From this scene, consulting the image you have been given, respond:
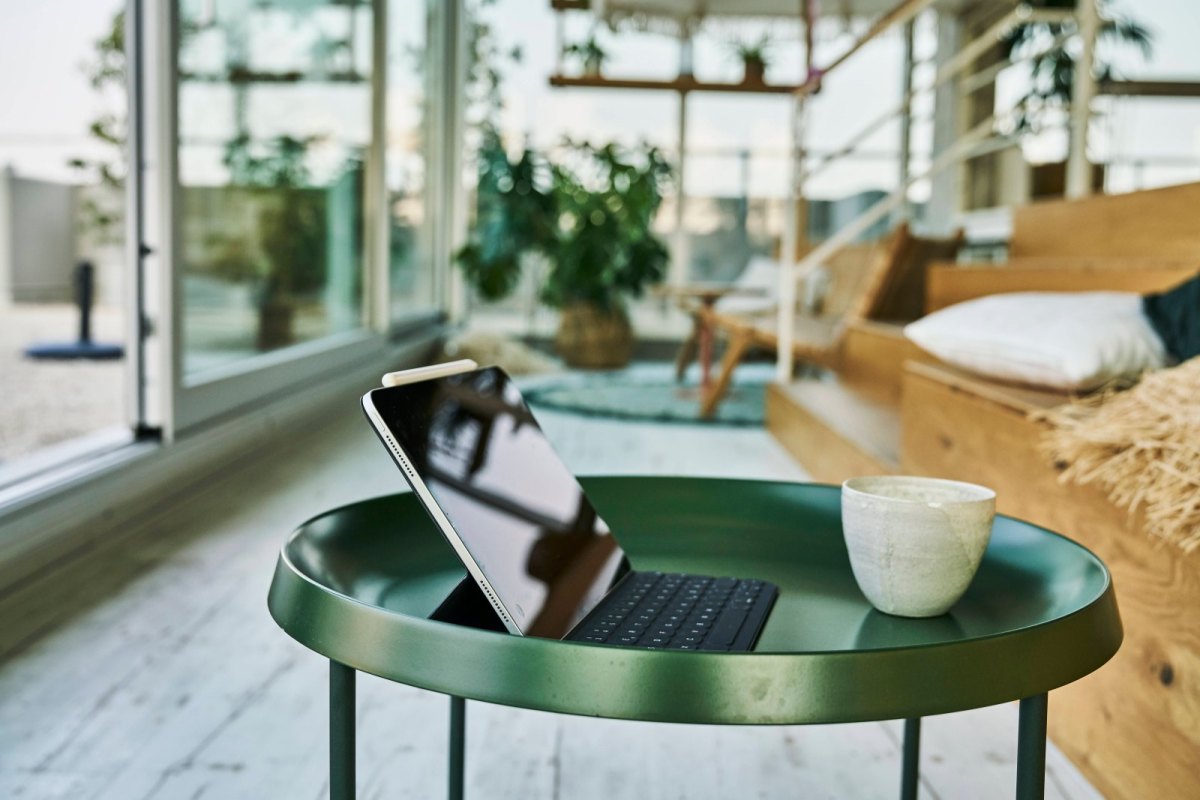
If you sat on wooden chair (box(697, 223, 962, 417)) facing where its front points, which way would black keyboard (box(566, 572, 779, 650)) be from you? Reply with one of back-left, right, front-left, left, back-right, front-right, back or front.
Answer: left

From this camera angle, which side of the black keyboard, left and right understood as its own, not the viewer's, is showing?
right

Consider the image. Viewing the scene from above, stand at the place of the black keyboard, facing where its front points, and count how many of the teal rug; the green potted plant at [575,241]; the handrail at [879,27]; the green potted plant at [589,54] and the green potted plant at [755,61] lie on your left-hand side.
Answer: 5

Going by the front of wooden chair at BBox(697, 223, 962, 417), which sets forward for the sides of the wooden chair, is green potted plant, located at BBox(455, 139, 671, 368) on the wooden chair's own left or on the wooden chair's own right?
on the wooden chair's own right

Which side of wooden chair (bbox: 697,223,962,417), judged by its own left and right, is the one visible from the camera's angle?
left

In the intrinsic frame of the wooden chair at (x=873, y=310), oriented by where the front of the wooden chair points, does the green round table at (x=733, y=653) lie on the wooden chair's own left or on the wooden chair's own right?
on the wooden chair's own left

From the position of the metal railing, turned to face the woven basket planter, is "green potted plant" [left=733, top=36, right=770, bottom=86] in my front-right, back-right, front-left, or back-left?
front-right

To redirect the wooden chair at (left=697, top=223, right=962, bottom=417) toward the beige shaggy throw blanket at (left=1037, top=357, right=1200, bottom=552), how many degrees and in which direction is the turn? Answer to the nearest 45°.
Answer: approximately 90° to its left

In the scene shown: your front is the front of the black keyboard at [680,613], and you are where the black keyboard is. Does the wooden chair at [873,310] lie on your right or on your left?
on your left

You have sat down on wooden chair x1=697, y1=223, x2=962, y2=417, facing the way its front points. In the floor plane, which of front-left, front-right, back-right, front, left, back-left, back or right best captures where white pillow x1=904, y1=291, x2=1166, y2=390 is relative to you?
left

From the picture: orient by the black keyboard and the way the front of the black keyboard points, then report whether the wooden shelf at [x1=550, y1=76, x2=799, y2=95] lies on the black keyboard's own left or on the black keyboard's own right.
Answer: on the black keyboard's own left

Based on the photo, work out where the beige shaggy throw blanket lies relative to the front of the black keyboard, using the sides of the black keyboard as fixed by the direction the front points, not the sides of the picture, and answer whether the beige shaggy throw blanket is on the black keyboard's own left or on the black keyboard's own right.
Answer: on the black keyboard's own left

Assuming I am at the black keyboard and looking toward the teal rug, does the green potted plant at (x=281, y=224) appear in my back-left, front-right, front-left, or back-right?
front-left

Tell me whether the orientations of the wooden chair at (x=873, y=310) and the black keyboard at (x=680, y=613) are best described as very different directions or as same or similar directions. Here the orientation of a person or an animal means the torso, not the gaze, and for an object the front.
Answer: very different directions
